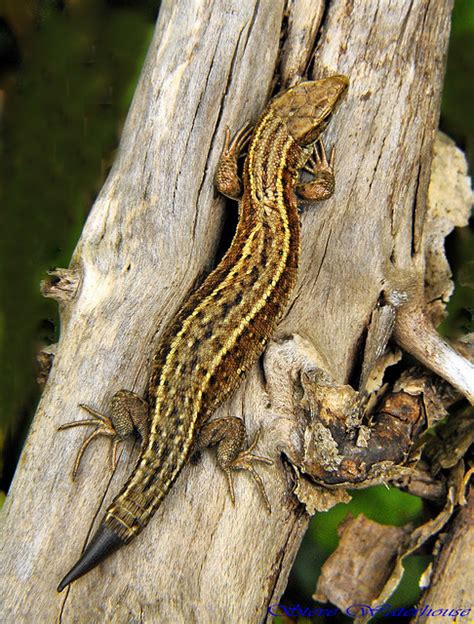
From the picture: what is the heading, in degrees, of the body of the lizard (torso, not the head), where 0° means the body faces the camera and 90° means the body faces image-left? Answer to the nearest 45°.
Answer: approximately 225°
